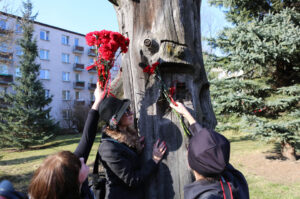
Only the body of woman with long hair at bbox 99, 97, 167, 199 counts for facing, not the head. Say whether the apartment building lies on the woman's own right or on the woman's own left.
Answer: on the woman's own left

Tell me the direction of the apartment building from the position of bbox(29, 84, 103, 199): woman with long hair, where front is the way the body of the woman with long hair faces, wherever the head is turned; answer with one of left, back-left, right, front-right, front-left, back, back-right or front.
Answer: front-left

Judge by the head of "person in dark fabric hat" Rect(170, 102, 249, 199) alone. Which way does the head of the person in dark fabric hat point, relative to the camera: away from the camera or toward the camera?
away from the camera

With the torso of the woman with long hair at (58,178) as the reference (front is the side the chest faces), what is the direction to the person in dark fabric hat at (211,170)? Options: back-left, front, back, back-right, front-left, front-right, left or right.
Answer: front-right

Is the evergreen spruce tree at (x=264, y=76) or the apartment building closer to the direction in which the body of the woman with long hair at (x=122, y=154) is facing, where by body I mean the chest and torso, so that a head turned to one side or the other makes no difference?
the evergreen spruce tree

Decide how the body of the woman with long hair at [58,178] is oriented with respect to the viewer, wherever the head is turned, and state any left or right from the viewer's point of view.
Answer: facing away from the viewer and to the right of the viewer

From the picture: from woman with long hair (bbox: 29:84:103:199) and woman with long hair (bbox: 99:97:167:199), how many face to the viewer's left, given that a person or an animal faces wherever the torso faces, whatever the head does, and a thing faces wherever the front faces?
0

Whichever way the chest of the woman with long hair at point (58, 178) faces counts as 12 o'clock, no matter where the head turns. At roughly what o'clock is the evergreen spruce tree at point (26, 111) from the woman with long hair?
The evergreen spruce tree is roughly at 10 o'clock from the woman with long hair.

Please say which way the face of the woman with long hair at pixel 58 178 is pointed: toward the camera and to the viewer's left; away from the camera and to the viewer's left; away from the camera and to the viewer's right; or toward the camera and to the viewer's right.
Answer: away from the camera and to the viewer's right

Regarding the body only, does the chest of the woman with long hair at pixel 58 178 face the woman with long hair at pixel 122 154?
yes
